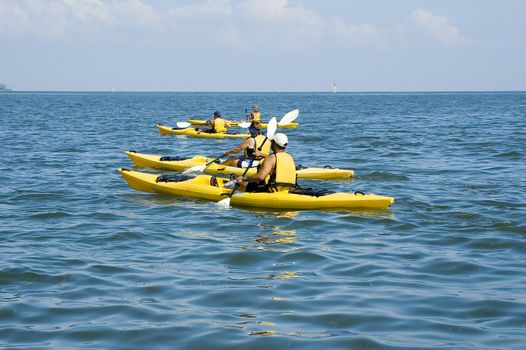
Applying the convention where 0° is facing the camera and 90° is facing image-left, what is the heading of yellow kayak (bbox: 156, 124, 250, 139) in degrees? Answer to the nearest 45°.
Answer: approximately 90°

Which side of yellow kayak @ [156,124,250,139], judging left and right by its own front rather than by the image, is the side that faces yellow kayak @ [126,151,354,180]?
left

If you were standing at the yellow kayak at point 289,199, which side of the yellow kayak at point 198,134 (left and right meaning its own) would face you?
left

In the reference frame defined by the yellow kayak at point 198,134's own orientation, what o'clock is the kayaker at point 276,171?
The kayaker is roughly at 9 o'clock from the yellow kayak.

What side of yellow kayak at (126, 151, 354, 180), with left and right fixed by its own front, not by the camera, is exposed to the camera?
left

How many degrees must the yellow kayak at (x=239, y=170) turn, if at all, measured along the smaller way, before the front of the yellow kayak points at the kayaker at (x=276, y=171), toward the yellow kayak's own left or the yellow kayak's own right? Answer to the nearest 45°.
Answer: approximately 90° to the yellow kayak's own left

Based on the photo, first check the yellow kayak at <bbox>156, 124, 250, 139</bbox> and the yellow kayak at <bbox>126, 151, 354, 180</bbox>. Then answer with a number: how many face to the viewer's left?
2

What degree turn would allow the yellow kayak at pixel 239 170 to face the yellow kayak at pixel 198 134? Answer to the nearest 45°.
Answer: approximately 90° to its right

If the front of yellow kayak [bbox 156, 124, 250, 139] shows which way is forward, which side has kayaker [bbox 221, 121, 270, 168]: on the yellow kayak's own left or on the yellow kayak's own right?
on the yellow kayak's own left
